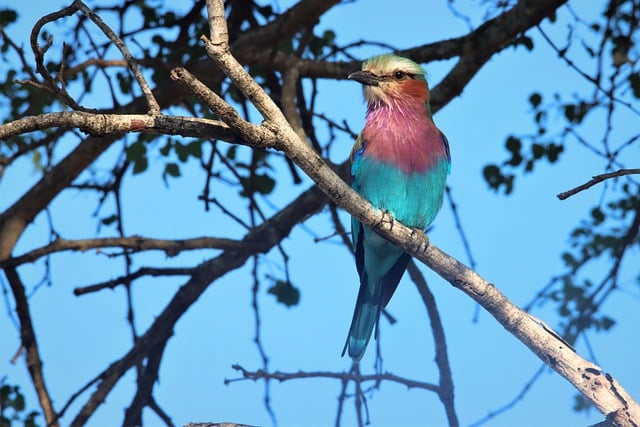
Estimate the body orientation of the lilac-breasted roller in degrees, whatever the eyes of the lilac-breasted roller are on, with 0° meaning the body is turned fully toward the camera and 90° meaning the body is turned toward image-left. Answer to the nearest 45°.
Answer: approximately 0°
